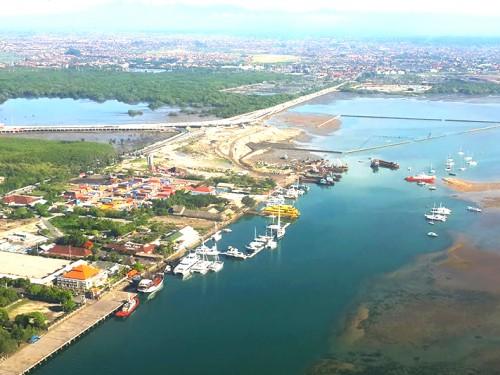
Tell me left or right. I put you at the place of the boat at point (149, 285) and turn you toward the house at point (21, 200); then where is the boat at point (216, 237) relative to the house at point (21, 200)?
right

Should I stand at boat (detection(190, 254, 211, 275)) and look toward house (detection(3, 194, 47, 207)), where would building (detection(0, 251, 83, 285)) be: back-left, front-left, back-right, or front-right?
front-left

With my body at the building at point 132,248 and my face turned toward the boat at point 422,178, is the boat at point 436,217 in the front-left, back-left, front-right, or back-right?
front-right

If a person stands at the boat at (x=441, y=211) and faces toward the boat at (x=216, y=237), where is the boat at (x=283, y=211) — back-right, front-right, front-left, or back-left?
front-right

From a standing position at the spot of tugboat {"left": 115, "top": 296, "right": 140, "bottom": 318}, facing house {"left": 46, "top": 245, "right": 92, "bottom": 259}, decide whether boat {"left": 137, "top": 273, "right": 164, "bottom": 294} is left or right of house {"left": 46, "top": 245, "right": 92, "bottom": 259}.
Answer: right

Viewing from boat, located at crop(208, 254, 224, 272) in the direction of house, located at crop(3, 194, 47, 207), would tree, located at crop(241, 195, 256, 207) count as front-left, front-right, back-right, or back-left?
front-right
